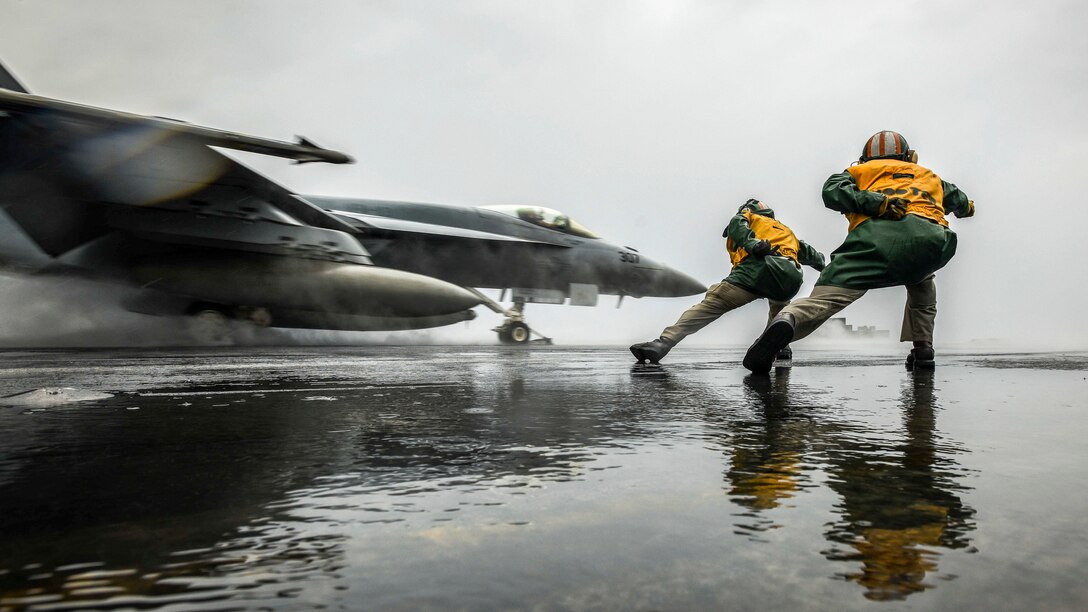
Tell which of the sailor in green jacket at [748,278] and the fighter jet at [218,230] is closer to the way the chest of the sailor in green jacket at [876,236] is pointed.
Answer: the sailor in green jacket

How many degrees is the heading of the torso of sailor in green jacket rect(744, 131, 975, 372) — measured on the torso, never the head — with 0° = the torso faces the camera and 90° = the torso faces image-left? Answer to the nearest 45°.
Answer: approximately 180°

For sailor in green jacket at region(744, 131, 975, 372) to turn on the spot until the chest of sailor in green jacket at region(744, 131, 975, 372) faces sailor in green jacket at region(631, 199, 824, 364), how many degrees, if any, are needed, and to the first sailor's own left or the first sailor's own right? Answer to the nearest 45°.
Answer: approximately 45° to the first sailor's own left

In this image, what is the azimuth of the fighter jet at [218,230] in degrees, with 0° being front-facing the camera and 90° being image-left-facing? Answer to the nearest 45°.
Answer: approximately 270°

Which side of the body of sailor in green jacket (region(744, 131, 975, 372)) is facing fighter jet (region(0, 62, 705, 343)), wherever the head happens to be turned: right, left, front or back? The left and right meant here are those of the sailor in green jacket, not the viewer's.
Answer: left

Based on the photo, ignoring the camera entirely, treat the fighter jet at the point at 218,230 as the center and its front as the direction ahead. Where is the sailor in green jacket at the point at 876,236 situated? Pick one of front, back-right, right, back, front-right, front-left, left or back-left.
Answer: front-right

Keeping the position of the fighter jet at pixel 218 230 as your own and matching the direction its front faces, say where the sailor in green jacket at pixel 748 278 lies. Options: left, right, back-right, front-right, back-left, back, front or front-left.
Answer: front-right

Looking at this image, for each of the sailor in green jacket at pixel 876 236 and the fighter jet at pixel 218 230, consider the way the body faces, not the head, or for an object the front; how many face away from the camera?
1

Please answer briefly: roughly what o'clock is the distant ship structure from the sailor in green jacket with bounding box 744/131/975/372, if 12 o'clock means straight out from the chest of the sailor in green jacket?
The distant ship structure is roughly at 12 o'clock from the sailor in green jacket.

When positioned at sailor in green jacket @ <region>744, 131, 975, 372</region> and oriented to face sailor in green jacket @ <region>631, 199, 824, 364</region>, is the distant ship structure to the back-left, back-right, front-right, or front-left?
front-right

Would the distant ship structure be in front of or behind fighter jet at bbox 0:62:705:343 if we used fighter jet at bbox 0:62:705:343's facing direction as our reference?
in front
